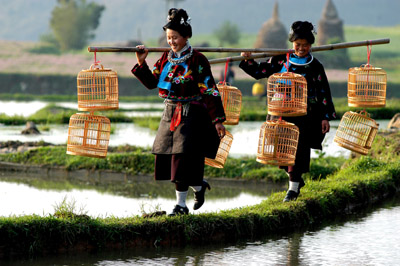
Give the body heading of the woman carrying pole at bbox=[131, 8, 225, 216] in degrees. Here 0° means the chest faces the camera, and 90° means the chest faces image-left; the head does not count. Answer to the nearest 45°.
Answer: approximately 45°

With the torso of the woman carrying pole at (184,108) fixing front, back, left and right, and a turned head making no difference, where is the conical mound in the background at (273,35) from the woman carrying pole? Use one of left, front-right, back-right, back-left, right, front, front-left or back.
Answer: back-right

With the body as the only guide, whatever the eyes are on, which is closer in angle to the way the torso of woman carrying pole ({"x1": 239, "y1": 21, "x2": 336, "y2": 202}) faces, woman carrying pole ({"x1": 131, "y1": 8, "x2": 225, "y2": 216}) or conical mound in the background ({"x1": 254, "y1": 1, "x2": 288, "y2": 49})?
the woman carrying pole

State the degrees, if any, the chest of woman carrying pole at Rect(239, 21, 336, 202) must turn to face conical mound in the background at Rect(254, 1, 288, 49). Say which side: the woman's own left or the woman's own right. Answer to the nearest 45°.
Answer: approximately 135° to the woman's own right

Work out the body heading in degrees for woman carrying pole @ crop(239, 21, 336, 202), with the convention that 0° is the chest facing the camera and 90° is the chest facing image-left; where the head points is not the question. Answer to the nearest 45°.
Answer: approximately 45°

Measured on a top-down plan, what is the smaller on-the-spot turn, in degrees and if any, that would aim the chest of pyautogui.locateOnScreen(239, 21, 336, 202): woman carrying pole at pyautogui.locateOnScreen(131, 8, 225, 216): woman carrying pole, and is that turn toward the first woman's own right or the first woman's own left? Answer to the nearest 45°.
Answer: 0° — they already face them

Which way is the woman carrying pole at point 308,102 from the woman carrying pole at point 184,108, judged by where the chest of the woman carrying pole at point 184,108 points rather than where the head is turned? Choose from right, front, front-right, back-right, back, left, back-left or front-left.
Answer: back
